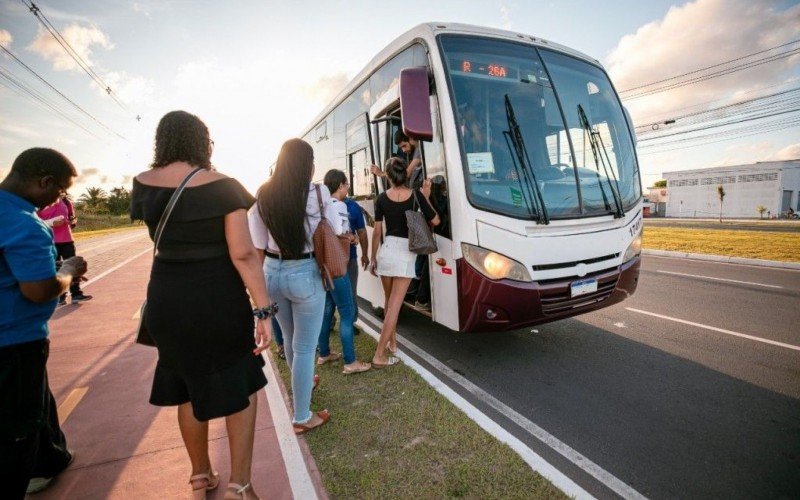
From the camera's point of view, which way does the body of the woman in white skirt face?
away from the camera

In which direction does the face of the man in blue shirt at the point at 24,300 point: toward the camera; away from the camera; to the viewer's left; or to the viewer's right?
to the viewer's right

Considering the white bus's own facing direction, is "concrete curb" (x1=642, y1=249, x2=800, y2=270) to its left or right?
on its left

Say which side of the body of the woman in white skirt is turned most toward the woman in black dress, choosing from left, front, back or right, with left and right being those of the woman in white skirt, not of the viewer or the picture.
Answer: back

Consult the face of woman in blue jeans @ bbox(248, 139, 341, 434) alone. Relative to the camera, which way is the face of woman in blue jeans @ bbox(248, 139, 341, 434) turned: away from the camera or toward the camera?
away from the camera

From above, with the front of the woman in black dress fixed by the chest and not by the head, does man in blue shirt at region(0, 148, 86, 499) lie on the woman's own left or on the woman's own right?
on the woman's own left

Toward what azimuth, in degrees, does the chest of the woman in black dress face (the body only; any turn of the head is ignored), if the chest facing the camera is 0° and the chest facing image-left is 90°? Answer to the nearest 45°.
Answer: approximately 180°

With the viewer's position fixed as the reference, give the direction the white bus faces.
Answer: facing the viewer and to the right of the viewer

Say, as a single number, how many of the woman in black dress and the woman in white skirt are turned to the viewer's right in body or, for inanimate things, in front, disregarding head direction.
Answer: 0
